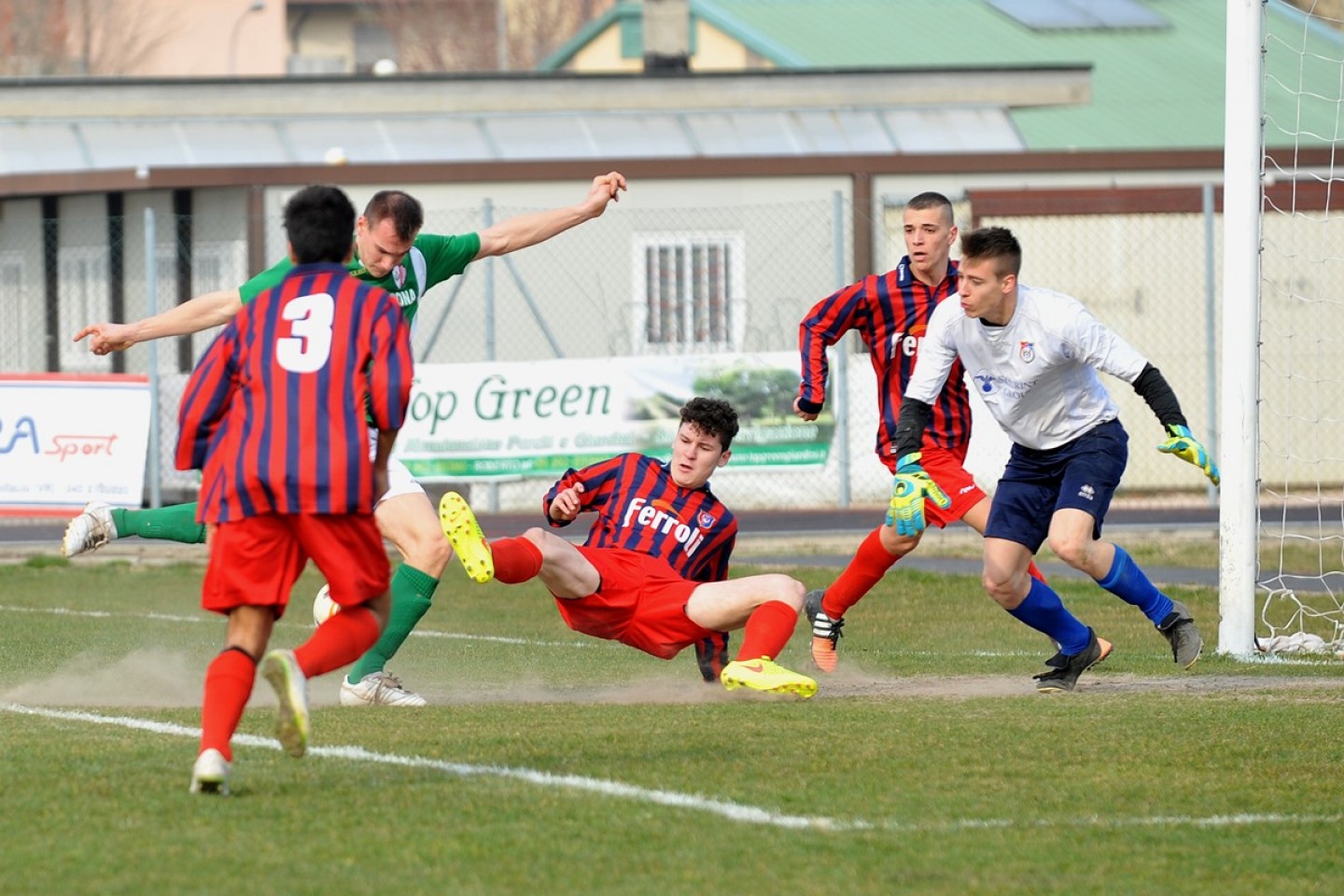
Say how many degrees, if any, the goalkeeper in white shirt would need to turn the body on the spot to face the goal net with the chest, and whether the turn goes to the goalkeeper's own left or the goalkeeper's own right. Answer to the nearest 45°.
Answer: approximately 180°

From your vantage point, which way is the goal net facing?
to the viewer's left

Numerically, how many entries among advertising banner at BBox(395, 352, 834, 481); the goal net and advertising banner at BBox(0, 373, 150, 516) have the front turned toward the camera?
2

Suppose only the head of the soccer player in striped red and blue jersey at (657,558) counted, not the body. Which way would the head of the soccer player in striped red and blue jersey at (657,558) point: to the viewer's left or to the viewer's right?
to the viewer's left

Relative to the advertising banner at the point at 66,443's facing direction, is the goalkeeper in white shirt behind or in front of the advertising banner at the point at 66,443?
in front

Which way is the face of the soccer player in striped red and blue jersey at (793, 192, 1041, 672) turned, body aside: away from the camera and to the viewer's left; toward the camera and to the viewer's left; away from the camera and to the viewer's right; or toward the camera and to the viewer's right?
toward the camera and to the viewer's left

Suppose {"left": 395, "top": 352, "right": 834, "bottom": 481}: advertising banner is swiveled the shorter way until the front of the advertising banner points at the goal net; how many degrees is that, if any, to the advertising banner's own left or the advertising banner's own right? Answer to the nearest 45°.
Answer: approximately 45° to the advertising banner's own left

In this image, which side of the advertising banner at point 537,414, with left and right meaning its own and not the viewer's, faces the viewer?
front

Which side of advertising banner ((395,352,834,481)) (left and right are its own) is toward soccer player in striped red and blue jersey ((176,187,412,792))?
front

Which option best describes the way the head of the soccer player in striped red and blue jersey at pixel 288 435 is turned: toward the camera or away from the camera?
away from the camera

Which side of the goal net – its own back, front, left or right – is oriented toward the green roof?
right

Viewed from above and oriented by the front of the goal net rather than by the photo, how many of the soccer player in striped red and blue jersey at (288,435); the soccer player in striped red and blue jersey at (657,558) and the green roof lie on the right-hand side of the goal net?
1

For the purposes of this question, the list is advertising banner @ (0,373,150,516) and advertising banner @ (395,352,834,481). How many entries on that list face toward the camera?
2
